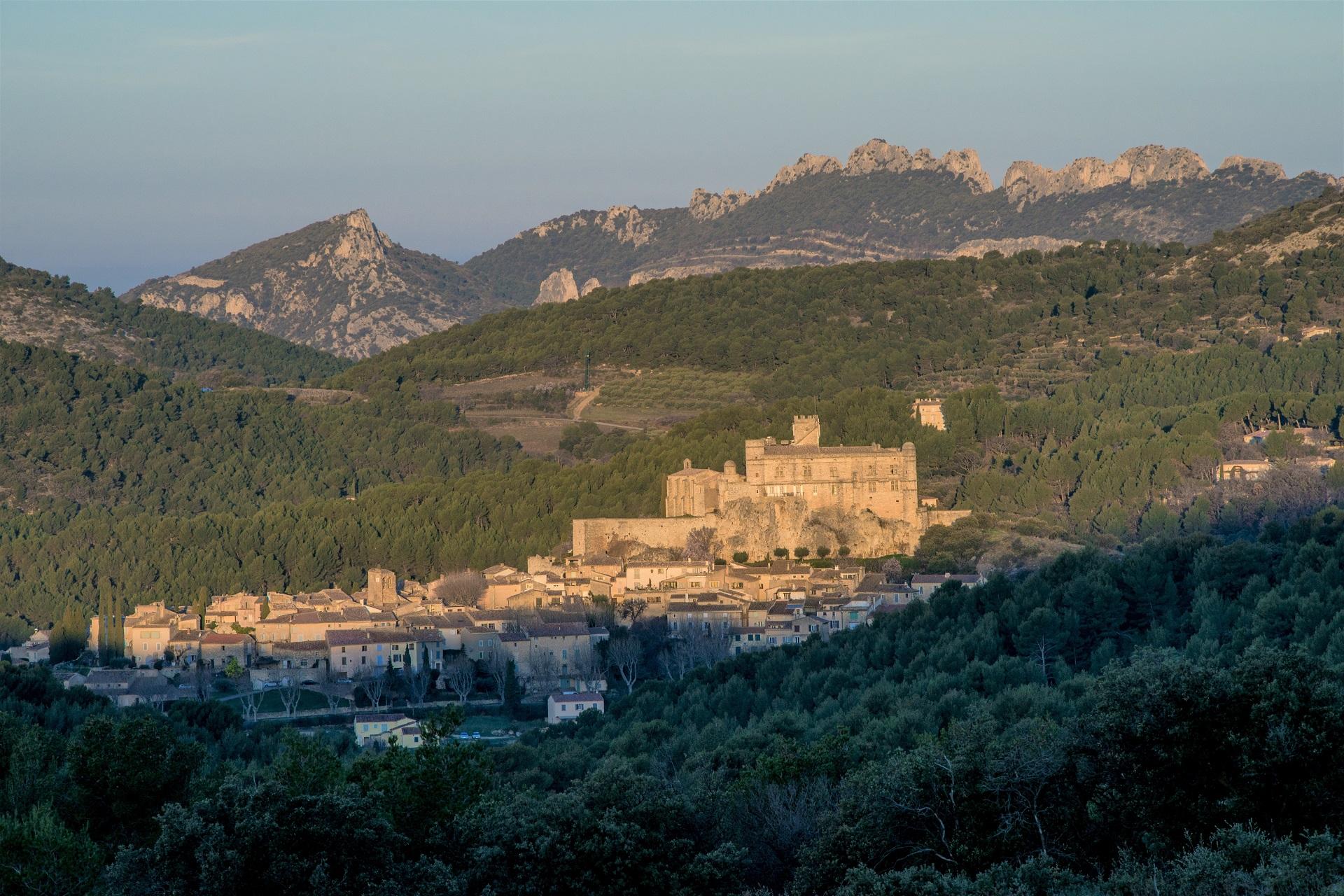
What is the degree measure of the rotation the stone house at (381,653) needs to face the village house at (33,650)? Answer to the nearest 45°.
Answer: approximately 135° to its right

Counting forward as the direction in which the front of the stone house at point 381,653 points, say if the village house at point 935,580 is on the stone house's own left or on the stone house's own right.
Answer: on the stone house's own left

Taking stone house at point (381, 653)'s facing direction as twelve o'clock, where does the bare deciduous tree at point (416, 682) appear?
The bare deciduous tree is roughly at 11 o'clock from the stone house.

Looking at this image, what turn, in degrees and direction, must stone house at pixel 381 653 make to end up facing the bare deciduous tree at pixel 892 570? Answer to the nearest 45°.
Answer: approximately 90° to its left

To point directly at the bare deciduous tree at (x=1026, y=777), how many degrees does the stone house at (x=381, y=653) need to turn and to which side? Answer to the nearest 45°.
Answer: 0° — it already faces it

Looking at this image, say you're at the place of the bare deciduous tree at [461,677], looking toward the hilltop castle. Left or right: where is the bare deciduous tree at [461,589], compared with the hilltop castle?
left

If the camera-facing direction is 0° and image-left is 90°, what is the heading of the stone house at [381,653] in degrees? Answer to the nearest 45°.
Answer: approximately 0°

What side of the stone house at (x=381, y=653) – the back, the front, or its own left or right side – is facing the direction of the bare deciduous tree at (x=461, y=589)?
back

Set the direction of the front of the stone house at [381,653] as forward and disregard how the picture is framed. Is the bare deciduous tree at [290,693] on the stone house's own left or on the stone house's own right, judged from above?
on the stone house's own right

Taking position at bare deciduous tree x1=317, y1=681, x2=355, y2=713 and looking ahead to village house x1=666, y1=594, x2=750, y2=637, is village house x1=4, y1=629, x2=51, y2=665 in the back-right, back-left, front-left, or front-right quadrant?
back-left

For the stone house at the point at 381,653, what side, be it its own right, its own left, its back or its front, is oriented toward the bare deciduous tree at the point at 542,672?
left

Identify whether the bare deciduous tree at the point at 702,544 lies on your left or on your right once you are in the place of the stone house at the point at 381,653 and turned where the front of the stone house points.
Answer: on your left
